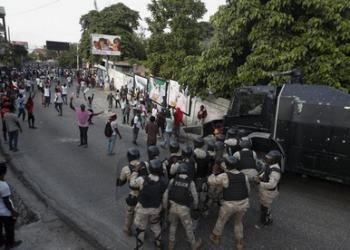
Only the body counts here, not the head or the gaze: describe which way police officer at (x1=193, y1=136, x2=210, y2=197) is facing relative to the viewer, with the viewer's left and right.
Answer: facing away from the viewer

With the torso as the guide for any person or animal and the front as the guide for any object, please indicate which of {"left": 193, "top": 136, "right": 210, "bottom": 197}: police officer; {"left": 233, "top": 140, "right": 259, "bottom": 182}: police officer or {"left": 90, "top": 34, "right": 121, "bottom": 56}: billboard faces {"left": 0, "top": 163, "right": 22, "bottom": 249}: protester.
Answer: the billboard

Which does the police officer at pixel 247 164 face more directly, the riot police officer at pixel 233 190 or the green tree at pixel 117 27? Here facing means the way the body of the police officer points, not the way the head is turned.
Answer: the green tree

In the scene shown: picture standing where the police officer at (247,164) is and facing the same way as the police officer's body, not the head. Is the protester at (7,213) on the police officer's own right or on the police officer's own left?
on the police officer's own left

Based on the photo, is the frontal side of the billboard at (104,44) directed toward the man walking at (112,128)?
yes

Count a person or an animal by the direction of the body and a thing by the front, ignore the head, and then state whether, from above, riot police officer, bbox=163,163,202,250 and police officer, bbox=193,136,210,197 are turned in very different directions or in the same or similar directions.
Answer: same or similar directions

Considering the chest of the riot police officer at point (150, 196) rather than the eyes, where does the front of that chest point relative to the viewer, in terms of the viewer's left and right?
facing away from the viewer

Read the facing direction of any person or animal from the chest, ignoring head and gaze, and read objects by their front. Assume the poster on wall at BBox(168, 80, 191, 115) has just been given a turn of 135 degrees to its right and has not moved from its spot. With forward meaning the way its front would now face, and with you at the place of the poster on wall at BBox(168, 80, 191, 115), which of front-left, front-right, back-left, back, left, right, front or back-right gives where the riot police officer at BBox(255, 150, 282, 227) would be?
back

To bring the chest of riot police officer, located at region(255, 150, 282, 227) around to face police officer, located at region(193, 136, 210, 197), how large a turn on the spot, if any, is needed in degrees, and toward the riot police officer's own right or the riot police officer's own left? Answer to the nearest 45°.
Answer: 0° — they already face them

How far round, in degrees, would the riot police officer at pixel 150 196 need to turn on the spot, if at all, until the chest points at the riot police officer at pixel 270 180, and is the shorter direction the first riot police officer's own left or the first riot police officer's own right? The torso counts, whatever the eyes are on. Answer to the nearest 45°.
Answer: approximately 90° to the first riot police officer's own right

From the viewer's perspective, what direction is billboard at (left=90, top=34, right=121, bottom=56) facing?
toward the camera

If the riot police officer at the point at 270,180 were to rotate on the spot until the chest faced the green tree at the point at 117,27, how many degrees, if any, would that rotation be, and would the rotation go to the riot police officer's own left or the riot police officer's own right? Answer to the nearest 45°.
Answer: approximately 45° to the riot police officer's own right

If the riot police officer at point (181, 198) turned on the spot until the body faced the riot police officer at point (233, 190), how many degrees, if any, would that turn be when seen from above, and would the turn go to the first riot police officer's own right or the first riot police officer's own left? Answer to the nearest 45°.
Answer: approximately 90° to the first riot police officer's own right

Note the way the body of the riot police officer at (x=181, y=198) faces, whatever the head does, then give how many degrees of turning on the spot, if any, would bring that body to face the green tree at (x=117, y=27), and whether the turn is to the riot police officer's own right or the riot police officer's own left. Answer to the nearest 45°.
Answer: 0° — they already face it

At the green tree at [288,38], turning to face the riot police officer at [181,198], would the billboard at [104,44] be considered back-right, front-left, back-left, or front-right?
back-right

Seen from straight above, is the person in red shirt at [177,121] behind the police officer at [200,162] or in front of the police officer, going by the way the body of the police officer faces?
in front

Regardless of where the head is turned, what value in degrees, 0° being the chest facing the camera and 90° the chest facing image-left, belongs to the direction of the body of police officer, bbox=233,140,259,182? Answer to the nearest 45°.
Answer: approximately 180°

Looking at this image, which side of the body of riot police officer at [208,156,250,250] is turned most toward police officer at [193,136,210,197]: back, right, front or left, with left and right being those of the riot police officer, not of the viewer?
front

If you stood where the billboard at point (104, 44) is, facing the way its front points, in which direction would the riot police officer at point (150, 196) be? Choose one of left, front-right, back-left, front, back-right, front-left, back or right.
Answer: front

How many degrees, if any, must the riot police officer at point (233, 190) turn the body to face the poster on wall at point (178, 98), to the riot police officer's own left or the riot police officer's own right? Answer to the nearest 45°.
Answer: approximately 45° to the riot police officer's own right
